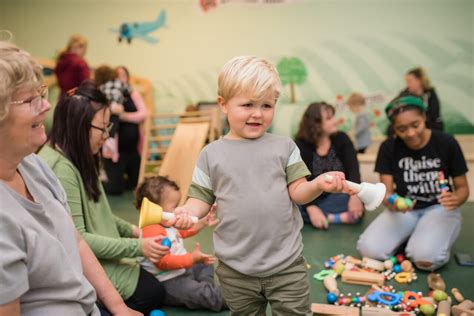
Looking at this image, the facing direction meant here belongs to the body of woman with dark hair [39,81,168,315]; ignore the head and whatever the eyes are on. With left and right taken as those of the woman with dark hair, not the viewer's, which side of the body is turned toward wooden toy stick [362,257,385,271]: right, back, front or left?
front

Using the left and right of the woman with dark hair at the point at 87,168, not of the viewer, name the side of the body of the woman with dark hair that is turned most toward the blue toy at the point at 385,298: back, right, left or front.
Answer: front

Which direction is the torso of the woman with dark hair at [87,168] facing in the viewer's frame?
to the viewer's right

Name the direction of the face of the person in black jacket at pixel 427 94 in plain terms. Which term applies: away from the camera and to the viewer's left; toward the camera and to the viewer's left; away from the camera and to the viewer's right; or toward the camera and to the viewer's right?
toward the camera and to the viewer's left

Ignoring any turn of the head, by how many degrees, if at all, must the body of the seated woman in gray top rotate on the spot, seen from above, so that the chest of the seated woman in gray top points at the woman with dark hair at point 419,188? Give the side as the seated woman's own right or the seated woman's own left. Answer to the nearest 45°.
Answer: approximately 90° to the seated woman's own left

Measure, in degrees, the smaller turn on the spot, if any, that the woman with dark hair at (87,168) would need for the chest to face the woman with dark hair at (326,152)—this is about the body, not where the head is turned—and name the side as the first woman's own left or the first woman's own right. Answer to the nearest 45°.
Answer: approximately 45° to the first woman's own left

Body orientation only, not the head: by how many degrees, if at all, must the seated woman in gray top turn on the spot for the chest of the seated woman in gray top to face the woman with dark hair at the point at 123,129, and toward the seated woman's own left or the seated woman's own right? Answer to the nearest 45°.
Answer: approximately 135° to the seated woman's own left

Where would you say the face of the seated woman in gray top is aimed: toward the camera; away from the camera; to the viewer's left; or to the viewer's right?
to the viewer's right

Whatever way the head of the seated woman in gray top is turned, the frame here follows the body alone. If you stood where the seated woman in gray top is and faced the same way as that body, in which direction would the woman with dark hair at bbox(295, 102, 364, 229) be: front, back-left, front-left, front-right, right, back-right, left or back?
left
